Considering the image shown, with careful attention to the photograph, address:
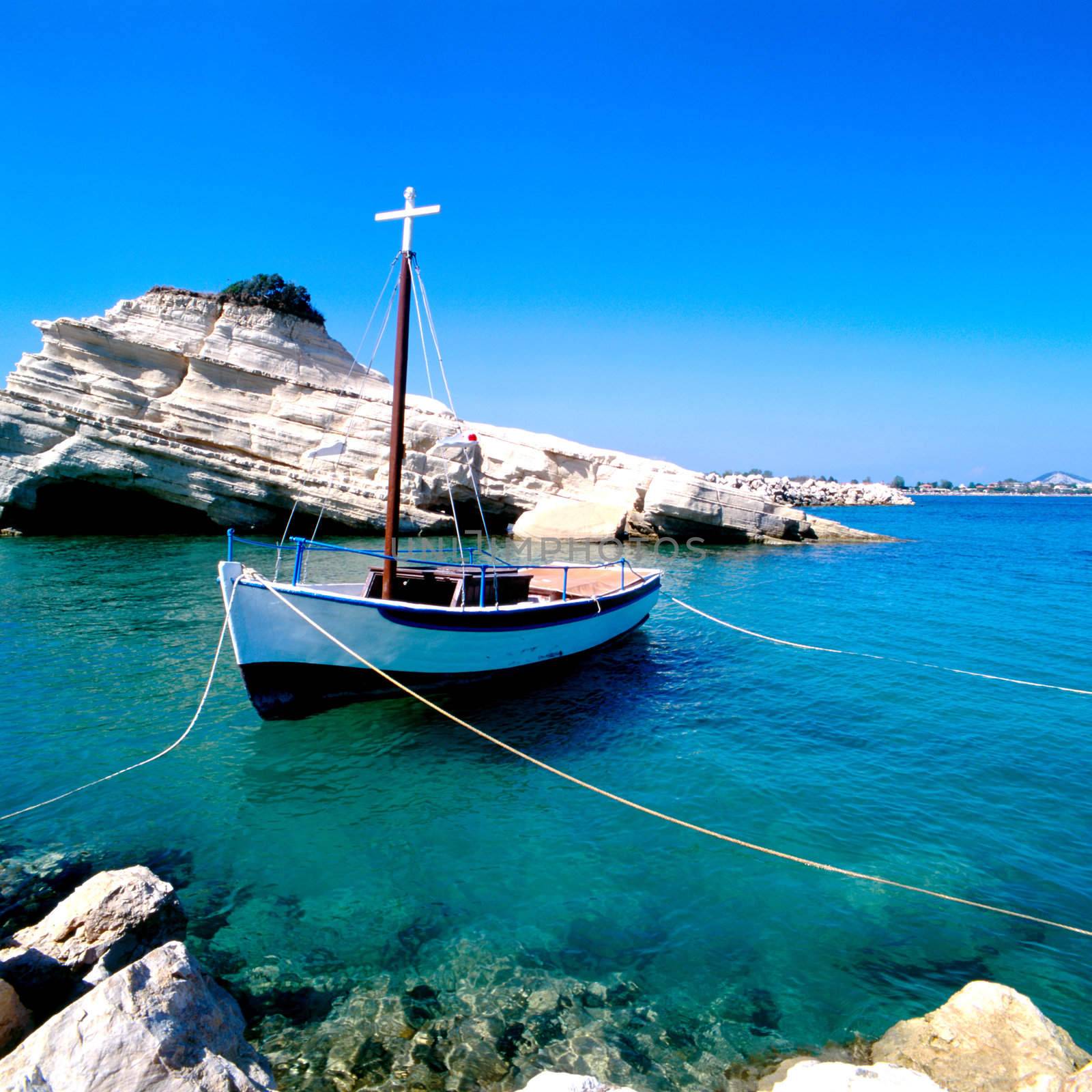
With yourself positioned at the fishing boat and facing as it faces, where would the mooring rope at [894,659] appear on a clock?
The mooring rope is roughly at 7 o'clock from the fishing boat.

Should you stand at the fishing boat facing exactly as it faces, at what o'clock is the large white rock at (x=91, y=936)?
The large white rock is roughly at 11 o'clock from the fishing boat.

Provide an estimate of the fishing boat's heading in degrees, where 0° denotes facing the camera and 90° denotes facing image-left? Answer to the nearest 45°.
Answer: approximately 45°

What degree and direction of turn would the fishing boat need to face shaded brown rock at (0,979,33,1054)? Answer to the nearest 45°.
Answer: approximately 45° to its left

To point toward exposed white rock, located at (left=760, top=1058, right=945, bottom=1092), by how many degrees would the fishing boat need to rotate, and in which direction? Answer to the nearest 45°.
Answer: approximately 45° to its left

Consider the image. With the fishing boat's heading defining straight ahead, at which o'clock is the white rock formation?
The white rock formation is roughly at 4 o'clock from the fishing boat.

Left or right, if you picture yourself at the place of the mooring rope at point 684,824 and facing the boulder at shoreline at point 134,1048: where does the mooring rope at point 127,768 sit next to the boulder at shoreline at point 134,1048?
right

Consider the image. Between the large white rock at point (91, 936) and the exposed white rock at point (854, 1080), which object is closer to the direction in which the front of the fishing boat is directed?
the large white rock

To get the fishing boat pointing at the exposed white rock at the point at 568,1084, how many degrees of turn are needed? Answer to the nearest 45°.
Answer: approximately 45° to its left

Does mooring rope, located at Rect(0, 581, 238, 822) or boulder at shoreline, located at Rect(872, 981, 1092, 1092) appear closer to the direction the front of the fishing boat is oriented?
the mooring rope
